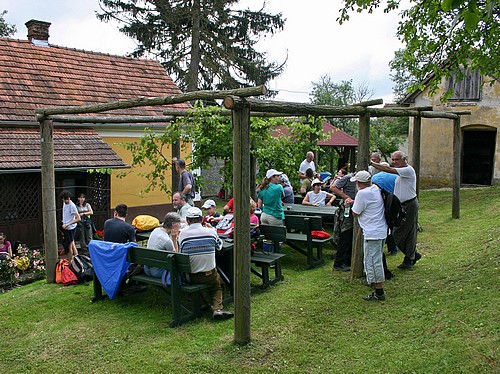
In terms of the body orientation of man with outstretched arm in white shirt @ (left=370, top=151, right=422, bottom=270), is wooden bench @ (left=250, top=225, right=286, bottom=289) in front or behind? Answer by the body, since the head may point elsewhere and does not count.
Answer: in front

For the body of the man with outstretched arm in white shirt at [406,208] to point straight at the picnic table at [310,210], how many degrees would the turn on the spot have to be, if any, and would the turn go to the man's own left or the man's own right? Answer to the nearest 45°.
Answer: approximately 45° to the man's own right

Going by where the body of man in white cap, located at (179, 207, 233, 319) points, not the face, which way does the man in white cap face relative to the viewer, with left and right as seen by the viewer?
facing away from the viewer and to the right of the viewer

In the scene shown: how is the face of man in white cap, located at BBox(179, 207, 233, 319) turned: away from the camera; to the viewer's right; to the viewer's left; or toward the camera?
away from the camera

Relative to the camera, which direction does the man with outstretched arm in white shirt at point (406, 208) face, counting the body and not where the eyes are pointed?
to the viewer's left

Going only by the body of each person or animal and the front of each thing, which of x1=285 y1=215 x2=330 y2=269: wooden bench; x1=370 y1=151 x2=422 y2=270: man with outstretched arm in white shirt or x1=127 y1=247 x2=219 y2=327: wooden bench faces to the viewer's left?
the man with outstretched arm in white shirt

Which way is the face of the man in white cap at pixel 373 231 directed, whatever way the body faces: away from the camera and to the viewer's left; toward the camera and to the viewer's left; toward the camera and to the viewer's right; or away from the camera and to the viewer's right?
away from the camera and to the viewer's left

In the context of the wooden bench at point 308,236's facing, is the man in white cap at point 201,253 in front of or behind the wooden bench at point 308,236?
behind
